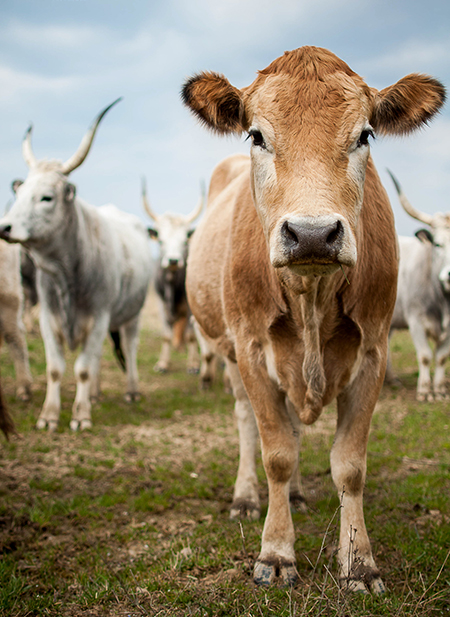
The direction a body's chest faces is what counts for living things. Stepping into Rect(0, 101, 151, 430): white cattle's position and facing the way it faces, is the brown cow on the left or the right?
on its left

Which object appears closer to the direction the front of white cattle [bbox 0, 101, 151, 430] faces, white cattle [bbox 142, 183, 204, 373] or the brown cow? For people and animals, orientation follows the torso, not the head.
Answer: the brown cow

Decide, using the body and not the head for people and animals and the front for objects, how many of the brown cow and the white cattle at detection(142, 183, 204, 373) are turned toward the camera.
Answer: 2

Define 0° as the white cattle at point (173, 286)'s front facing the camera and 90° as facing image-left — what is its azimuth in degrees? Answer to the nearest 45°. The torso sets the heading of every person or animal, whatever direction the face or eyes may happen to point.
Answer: approximately 0°

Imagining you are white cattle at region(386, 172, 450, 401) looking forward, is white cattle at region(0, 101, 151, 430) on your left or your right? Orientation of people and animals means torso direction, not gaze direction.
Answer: on your right

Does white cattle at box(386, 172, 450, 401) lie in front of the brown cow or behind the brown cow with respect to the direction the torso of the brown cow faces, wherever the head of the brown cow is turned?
behind

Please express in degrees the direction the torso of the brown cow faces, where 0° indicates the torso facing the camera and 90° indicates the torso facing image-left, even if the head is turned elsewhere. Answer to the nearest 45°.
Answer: approximately 0°

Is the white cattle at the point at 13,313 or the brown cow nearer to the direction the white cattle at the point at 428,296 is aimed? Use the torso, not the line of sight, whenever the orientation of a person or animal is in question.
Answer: the brown cow

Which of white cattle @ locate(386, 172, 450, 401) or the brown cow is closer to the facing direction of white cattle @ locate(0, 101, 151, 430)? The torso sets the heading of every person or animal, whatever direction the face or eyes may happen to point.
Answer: the brown cow

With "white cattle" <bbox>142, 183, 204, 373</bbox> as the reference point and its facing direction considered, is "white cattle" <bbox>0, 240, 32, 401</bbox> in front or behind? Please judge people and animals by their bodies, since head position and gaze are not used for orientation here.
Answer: in front

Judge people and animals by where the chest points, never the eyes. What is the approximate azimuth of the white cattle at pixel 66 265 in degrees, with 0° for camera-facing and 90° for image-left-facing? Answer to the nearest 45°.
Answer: approximately 45°

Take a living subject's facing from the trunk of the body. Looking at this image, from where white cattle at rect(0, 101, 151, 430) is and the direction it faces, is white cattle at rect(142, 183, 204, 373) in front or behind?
behind

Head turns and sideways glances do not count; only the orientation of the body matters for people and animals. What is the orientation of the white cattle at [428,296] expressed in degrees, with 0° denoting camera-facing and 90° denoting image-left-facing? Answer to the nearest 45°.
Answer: approximately 315°
